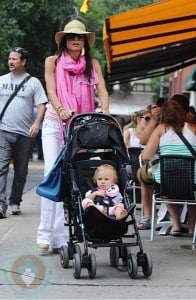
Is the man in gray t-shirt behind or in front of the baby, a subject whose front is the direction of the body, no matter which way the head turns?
behind

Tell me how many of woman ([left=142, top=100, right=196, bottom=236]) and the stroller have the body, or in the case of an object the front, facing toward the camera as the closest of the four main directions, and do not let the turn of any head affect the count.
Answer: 1

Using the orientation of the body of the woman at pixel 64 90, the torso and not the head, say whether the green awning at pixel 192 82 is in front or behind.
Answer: behind

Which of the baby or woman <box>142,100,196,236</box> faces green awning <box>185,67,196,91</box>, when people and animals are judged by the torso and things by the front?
the woman

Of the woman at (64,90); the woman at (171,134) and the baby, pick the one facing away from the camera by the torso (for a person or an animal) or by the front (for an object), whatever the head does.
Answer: the woman at (171,134)

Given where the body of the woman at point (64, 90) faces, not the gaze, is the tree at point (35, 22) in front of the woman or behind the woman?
behind

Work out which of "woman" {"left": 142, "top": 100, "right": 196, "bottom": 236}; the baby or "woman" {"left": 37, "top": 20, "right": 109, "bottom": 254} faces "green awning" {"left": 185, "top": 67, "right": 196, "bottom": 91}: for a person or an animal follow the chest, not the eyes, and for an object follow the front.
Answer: "woman" {"left": 142, "top": 100, "right": 196, "bottom": 236}

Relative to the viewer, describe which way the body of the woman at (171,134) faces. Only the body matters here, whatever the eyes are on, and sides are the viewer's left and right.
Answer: facing away from the viewer

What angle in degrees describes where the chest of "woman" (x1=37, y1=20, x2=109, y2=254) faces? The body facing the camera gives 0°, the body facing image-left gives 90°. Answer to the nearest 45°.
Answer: approximately 0°

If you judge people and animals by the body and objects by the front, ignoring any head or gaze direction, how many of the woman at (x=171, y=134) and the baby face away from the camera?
1
